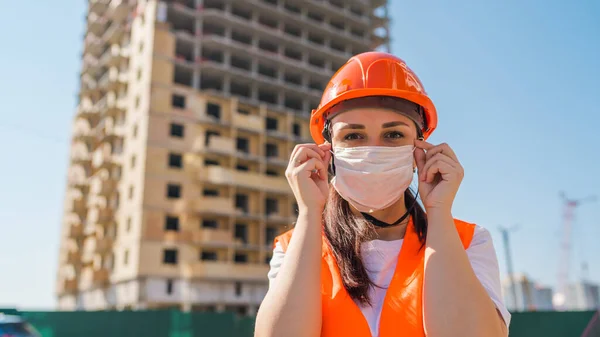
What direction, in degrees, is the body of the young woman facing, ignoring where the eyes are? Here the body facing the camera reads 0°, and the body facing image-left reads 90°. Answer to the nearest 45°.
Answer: approximately 0°

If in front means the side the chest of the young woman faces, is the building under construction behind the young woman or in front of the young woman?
behind

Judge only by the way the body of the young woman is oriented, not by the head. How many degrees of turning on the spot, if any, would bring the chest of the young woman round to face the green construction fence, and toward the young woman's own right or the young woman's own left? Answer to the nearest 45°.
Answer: approximately 135° to the young woman's own right

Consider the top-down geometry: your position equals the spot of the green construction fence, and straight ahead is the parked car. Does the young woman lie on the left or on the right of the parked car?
left

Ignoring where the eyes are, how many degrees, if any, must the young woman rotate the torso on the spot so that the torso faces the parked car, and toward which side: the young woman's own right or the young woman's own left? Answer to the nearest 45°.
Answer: approximately 135° to the young woman's own right
